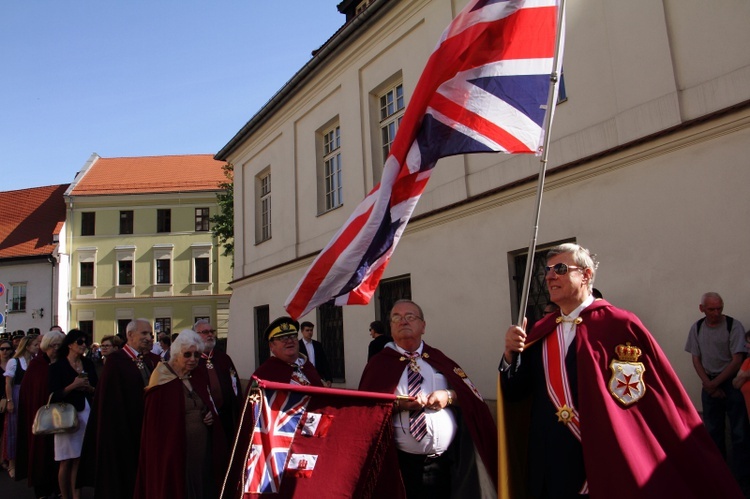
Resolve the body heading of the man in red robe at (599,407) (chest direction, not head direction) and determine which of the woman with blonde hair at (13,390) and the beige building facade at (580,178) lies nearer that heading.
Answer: the woman with blonde hair

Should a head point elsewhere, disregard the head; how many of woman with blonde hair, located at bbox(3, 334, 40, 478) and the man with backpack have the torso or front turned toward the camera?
1

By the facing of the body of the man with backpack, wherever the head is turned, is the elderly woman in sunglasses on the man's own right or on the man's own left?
on the man's own right

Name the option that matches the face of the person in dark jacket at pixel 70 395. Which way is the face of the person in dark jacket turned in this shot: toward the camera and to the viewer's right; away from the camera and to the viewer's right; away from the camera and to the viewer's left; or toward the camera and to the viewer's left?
toward the camera and to the viewer's right

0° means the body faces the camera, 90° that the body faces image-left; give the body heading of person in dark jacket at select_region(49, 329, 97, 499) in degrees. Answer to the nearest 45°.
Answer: approximately 315°

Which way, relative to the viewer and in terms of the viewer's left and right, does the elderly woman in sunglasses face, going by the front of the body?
facing the viewer and to the right of the viewer

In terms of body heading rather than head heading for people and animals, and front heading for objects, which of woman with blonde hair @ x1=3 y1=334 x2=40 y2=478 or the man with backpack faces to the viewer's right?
the woman with blonde hair

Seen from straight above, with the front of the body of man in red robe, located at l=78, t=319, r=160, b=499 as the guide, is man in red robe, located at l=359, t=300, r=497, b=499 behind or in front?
in front

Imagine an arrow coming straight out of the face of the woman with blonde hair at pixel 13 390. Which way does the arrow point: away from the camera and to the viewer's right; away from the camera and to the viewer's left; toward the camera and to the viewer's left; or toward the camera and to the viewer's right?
toward the camera and to the viewer's right

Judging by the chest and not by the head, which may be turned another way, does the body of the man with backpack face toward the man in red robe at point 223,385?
no

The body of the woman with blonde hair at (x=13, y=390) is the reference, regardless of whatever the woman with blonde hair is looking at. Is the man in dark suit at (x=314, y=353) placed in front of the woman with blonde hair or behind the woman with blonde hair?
in front

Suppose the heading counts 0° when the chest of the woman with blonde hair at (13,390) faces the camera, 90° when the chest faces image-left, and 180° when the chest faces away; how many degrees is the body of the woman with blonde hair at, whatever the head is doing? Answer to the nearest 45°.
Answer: approximately 270°

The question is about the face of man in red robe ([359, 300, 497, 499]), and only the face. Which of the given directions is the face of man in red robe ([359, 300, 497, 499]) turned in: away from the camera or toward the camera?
toward the camera

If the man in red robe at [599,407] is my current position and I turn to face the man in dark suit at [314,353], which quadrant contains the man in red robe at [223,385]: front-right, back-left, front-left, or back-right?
front-left

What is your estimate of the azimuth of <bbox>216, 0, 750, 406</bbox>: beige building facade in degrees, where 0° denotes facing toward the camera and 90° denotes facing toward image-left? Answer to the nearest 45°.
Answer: approximately 45°

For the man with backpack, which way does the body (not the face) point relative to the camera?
toward the camera

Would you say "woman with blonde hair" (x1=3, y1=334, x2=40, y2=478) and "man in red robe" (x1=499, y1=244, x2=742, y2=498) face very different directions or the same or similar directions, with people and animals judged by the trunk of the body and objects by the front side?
very different directions
